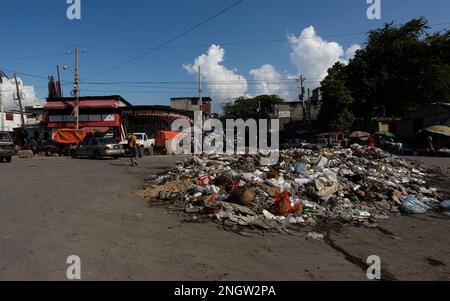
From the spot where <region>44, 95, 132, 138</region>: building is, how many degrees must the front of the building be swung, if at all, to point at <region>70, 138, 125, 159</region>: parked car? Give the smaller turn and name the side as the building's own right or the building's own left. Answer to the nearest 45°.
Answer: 0° — it already faces it

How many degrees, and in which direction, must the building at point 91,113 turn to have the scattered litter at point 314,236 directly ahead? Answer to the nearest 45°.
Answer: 0° — it already faces it

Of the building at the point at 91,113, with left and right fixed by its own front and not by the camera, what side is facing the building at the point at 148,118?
left

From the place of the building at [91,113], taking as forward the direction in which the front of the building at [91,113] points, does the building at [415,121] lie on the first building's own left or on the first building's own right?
on the first building's own left

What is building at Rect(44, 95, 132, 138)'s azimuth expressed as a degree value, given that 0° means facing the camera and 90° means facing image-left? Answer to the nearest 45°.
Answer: approximately 0°

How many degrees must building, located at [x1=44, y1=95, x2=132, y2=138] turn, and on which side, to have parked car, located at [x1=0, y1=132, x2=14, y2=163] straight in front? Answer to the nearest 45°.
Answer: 0° — it already faces it

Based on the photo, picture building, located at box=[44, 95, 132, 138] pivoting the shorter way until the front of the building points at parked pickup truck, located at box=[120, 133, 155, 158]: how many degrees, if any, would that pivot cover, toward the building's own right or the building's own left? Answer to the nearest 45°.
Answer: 0° — it already faces it

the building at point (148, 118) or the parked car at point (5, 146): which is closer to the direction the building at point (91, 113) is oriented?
the parked car

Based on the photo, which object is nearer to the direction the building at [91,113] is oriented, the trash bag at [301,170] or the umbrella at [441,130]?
the trash bag

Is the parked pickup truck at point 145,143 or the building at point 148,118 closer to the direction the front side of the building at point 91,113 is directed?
the parked pickup truck

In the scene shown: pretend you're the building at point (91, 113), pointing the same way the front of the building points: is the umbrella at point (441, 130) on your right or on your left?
on your left

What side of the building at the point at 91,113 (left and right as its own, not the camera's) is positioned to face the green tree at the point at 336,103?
left
